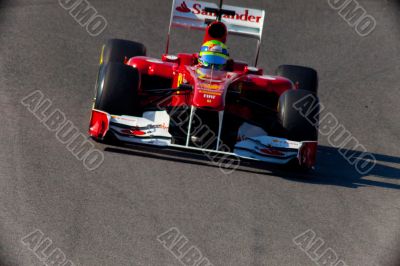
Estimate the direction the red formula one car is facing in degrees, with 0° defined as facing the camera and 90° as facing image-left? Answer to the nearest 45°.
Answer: approximately 0°
